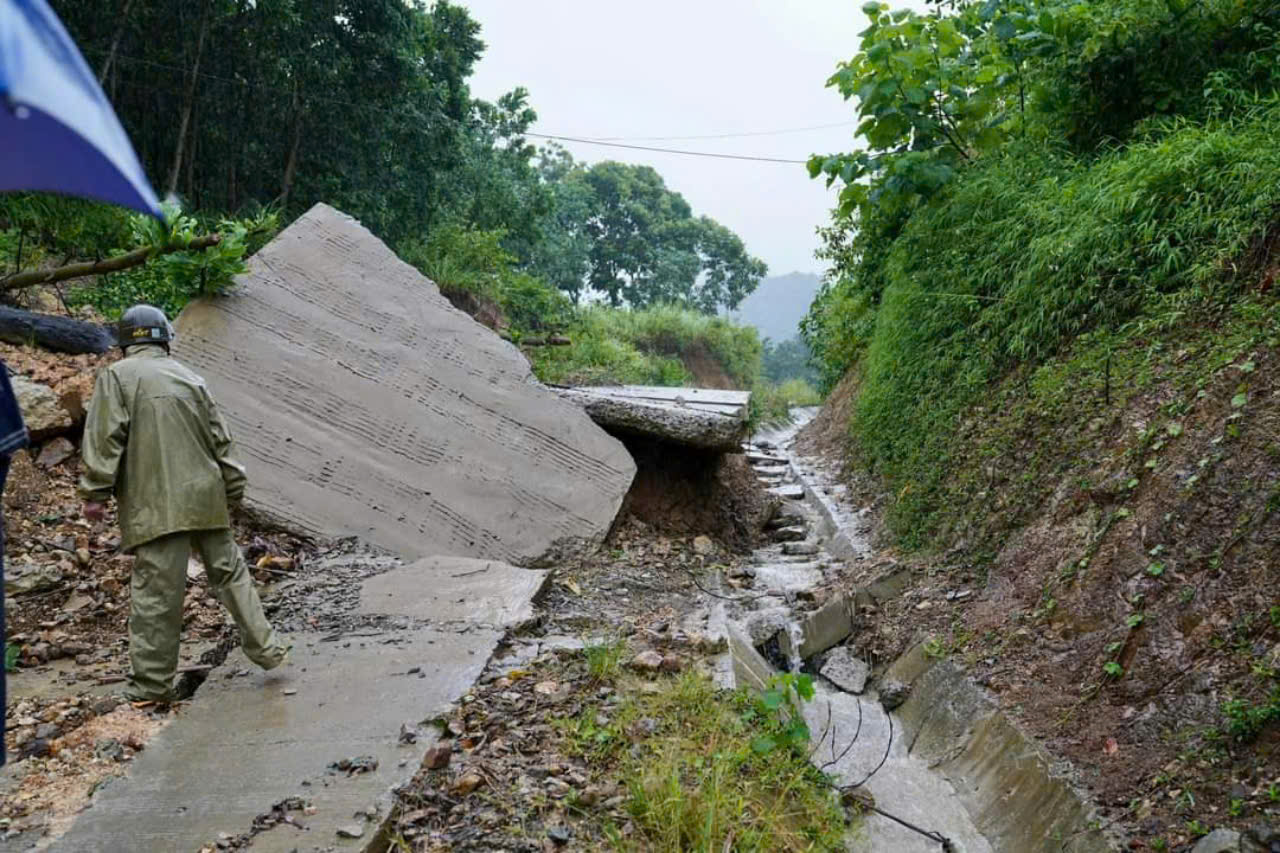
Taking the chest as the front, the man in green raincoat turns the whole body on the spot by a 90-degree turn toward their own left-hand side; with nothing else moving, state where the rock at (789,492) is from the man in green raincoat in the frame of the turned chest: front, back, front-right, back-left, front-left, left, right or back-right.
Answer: back-right

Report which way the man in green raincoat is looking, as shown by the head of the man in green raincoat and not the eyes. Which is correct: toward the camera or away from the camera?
away from the camera

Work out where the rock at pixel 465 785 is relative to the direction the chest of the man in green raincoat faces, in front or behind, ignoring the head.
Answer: behind

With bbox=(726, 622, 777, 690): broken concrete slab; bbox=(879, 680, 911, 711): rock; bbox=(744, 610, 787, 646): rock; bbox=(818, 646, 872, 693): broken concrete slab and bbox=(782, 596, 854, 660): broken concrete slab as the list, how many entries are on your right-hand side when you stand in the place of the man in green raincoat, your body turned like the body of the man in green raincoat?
5

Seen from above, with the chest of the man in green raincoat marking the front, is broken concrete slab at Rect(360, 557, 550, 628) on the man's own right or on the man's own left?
on the man's own right

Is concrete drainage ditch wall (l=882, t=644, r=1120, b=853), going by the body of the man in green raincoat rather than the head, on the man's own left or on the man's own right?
on the man's own right

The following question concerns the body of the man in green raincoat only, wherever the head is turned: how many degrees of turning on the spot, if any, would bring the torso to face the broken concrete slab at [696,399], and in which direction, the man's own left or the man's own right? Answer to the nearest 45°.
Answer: approximately 45° to the man's own right

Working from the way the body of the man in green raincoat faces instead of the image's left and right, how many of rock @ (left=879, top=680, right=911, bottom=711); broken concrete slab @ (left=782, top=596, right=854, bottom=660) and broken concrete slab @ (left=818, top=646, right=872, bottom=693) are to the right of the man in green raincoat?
3

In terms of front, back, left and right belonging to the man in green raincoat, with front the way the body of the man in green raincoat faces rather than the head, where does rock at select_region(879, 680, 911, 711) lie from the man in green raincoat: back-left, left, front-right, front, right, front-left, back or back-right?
right

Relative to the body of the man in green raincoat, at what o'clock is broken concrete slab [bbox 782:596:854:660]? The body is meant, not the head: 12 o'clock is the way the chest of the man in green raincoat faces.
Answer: The broken concrete slab is roughly at 3 o'clock from the man in green raincoat.

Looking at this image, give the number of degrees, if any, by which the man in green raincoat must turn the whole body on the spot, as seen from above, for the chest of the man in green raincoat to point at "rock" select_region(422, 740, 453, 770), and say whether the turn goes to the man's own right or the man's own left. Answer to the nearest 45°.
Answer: approximately 135° to the man's own right

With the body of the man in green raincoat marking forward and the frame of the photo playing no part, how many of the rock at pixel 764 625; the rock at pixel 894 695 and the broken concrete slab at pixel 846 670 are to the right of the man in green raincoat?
3

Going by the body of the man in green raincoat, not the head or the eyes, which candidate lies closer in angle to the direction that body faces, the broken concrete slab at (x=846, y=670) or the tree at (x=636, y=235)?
the tree

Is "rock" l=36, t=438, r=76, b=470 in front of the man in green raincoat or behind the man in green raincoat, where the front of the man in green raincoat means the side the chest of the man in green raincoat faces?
in front

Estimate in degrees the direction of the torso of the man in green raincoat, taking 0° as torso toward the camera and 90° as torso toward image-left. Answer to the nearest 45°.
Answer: approximately 180°

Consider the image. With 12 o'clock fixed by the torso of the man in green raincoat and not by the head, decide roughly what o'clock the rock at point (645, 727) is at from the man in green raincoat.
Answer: The rock is roughly at 4 o'clock from the man in green raincoat.

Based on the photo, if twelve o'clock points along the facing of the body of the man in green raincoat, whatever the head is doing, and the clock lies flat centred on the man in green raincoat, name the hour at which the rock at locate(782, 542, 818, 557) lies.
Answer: The rock is roughly at 2 o'clock from the man in green raincoat.
